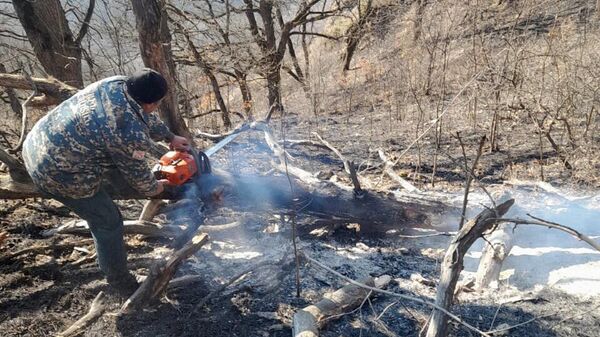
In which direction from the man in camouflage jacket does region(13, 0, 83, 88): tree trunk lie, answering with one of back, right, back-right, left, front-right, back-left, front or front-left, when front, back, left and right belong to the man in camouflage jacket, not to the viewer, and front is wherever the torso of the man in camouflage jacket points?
front-left

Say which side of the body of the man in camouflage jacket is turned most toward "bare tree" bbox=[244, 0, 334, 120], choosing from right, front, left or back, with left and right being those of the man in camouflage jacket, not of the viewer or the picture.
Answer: front

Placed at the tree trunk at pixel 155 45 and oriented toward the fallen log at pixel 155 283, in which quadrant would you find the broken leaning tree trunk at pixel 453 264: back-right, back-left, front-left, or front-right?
front-left

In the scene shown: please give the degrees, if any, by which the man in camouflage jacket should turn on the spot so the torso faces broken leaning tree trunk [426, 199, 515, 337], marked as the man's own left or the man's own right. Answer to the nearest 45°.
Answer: approximately 90° to the man's own right

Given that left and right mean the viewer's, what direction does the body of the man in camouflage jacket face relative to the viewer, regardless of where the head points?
facing away from the viewer and to the right of the viewer

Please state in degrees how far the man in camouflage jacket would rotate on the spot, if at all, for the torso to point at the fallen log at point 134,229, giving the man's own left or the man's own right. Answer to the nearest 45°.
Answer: approximately 45° to the man's own left

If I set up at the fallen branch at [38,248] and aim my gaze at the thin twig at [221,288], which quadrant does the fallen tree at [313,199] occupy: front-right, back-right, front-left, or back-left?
front-left

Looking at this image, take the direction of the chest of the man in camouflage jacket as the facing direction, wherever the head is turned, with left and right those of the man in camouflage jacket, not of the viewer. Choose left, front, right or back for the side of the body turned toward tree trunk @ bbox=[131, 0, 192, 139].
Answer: front

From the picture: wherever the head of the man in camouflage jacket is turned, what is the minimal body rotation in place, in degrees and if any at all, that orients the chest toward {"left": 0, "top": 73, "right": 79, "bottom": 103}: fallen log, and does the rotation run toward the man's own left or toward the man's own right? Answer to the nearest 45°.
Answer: approximately 45° to the man's own left
